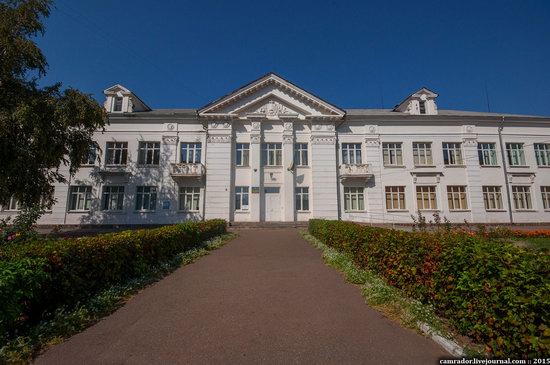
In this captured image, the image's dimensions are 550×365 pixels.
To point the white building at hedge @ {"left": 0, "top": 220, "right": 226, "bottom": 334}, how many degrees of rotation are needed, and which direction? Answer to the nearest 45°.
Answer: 0° — it already faces it

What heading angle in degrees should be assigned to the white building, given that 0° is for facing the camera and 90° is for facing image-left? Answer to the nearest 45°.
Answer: approximately 0°

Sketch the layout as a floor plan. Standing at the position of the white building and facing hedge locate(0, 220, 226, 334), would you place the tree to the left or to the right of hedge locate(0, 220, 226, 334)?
right

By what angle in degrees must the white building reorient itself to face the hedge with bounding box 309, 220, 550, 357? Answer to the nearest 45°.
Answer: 0° — it already faces it

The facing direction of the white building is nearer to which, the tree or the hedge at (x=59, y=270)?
the hedge

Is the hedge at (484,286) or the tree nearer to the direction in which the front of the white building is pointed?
the hedge
